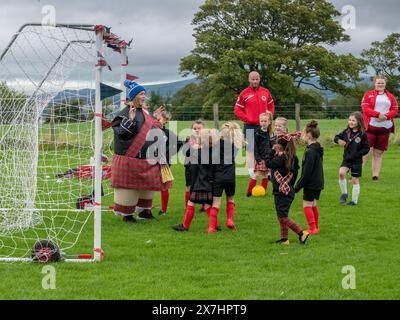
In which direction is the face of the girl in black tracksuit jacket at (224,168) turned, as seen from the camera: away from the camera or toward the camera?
away from the camera

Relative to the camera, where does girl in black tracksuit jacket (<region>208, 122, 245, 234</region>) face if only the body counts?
away from the camera

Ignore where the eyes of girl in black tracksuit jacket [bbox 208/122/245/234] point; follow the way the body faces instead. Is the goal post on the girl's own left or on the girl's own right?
on the girl's own left

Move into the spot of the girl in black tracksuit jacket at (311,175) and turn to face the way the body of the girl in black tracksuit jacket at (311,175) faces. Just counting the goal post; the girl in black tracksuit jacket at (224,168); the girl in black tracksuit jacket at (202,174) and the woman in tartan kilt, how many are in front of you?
4

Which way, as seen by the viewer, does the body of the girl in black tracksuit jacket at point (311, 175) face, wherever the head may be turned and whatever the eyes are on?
to the viewer's left

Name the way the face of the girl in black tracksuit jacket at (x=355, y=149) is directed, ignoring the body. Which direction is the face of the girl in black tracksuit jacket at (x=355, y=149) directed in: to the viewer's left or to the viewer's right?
to the viewer's left

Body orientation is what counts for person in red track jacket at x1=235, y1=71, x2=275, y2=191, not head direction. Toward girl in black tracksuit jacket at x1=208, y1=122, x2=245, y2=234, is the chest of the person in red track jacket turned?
yes

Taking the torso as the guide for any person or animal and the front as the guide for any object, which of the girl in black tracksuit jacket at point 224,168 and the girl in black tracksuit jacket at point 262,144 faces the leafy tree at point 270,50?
the girl in black tracksuit jacket at point 224,168

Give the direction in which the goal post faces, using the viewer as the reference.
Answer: facing to the right of the viewer

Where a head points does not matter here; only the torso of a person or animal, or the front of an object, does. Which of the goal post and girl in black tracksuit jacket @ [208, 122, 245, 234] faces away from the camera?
the girl in black tracksuit jacket

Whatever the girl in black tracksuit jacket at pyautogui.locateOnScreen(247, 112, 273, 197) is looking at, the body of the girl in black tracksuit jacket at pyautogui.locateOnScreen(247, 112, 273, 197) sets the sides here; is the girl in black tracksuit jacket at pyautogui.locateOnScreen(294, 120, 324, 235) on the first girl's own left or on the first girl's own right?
on the first girl's own left

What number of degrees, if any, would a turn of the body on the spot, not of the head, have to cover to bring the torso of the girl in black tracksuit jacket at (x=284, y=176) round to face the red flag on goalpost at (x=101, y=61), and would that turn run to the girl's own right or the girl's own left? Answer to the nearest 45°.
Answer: approximately 90° to the girl's own left
